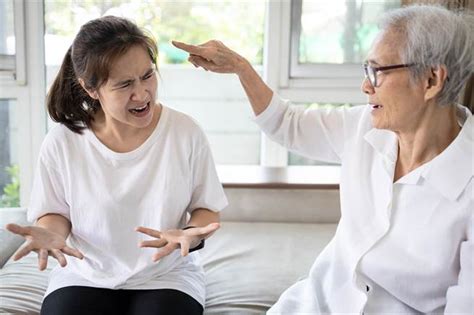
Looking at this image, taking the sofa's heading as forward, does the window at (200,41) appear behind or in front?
behind

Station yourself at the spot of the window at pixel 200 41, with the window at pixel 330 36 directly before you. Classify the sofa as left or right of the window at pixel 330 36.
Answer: right

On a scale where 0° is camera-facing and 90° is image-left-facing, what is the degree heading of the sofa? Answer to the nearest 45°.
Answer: approximately 0°

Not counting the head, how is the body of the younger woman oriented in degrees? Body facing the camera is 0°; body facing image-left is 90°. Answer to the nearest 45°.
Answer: approximately 0°

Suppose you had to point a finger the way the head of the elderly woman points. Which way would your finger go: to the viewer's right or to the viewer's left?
to the viewer's left

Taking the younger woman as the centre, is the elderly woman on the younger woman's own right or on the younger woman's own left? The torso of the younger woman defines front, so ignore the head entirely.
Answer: on the younger woman's own left

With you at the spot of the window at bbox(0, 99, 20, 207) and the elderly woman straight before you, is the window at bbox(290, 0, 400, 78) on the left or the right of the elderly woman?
left
